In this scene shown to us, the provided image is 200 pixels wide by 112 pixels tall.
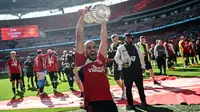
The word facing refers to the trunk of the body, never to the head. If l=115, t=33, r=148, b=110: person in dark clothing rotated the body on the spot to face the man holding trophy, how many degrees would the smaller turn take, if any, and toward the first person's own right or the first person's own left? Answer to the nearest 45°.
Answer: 0° — they already face them

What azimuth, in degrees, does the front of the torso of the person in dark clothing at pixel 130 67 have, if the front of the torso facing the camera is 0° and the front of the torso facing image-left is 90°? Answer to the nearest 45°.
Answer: approximately 0°
